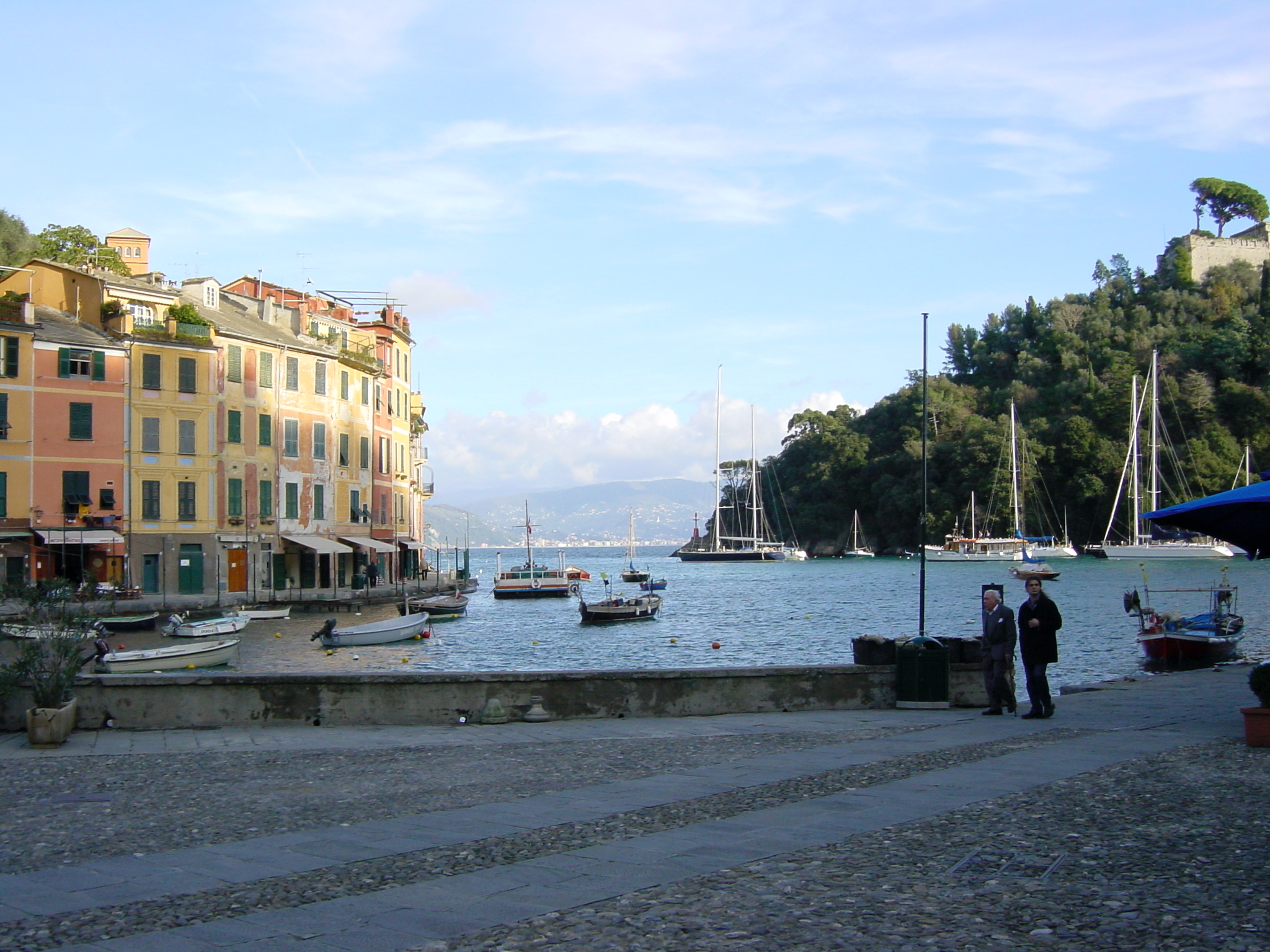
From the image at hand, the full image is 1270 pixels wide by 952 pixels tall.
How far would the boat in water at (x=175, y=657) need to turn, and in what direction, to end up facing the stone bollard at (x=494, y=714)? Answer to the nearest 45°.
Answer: approximately 90° to its right

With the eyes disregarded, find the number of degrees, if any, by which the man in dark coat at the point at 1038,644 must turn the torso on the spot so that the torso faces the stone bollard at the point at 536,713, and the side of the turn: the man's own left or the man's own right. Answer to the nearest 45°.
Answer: approximately 45° to the man's own right

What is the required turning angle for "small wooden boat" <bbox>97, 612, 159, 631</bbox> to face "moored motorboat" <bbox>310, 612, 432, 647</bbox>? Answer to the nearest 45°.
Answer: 0° — it already faces it

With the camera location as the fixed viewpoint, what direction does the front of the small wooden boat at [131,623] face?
facing to the right of the viewer

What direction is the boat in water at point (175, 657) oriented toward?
to the viewer's right

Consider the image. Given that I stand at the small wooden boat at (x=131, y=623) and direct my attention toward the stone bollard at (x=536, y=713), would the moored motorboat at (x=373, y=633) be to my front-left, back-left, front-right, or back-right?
front-left

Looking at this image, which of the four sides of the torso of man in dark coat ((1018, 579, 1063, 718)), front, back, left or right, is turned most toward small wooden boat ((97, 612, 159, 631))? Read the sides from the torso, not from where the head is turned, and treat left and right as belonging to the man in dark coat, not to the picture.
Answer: right
